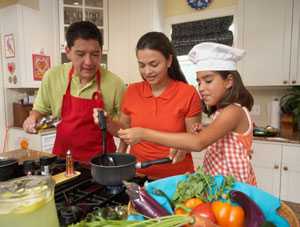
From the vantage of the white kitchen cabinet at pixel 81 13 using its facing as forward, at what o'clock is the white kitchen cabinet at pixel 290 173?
the white kitchen cabinet at pixel 290 173 is roughly at 10 o'clock from the white kitchen cabinet at pixel 81 13.

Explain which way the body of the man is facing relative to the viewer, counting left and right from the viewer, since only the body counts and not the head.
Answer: facing the viewer

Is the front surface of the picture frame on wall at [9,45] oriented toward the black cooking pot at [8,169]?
yes

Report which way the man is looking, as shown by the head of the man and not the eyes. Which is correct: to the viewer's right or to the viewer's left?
to the viewer's right

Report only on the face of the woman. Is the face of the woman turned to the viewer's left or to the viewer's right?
to the viewer's left

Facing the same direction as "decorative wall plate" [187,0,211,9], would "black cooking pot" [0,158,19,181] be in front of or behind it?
in front

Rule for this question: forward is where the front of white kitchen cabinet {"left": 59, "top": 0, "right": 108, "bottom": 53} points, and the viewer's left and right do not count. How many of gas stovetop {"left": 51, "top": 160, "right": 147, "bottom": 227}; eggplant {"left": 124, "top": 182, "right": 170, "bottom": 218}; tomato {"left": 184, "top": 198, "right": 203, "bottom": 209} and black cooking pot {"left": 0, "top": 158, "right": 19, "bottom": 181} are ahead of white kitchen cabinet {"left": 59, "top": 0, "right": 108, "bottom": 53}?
4

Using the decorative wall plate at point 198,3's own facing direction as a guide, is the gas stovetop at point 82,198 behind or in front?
in front

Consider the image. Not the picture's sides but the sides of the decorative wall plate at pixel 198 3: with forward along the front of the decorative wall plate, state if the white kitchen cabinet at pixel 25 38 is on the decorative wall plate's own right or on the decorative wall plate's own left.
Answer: on the decorative wall plate's own right

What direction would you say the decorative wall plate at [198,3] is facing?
toward the camera

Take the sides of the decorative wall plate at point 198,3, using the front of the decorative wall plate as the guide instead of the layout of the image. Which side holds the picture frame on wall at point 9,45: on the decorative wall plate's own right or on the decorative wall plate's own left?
on the decorative wall plate's own right

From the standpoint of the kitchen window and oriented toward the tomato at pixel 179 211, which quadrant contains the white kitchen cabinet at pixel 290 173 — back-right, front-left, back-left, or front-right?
front-left

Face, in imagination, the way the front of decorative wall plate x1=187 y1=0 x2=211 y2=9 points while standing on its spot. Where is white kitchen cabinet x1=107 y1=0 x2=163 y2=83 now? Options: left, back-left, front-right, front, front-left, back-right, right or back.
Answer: right
